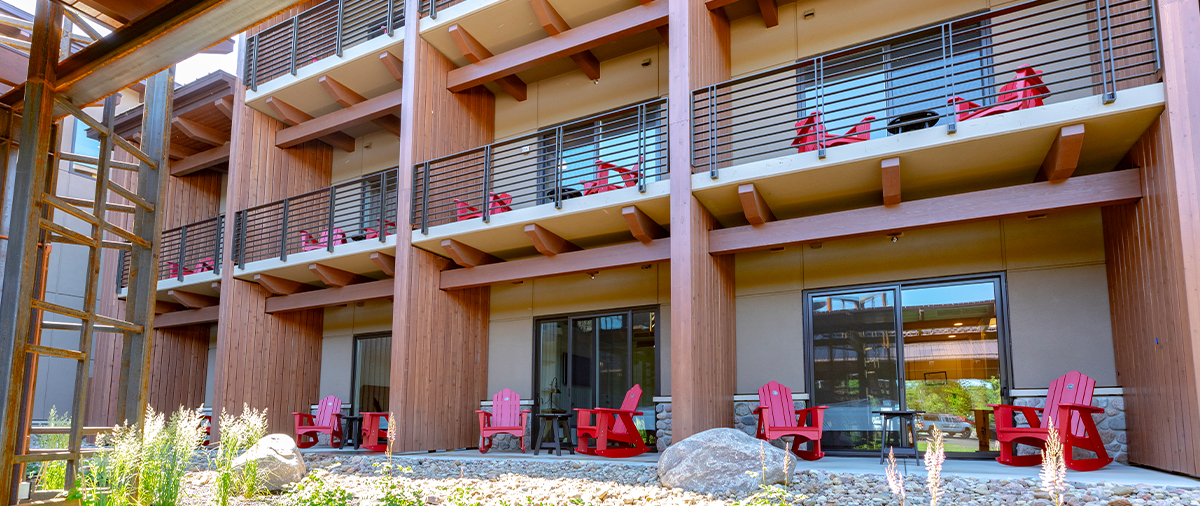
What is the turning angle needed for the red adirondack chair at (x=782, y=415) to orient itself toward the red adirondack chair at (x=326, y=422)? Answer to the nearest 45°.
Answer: approximately 135° to its right

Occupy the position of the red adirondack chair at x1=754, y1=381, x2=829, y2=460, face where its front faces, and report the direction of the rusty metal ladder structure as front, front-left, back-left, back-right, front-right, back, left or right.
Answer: right

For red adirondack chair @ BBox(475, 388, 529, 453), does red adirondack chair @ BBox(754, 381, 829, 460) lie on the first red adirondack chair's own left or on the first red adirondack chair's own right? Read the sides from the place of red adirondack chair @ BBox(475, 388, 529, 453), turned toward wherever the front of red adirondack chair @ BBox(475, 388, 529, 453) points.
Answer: on the first red adirondack chair's own left

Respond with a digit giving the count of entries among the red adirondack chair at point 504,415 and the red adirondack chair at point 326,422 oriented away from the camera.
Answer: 0

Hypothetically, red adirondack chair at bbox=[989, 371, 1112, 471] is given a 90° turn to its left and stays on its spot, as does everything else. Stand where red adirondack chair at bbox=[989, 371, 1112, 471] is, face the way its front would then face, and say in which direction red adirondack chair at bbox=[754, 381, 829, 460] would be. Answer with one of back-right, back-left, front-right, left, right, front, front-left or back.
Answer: back-right

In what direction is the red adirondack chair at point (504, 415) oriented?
toward the camera

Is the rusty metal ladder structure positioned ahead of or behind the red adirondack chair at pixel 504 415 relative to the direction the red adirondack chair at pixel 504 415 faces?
ahead

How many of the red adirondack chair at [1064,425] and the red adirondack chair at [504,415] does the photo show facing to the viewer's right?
0

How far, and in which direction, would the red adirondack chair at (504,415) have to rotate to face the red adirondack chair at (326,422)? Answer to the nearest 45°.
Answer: approximately 135° to its right

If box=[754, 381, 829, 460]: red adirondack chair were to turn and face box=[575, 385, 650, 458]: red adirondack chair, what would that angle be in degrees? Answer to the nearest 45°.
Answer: approximately 135° to its right

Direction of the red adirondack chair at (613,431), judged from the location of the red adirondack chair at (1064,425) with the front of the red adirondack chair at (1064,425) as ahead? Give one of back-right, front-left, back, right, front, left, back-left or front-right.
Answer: front-right

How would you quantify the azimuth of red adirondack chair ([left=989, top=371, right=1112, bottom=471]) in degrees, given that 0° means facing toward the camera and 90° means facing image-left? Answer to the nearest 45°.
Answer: approximately 45°

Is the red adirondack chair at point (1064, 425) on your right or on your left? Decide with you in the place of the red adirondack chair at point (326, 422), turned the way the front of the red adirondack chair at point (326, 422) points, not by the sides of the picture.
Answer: on your left
